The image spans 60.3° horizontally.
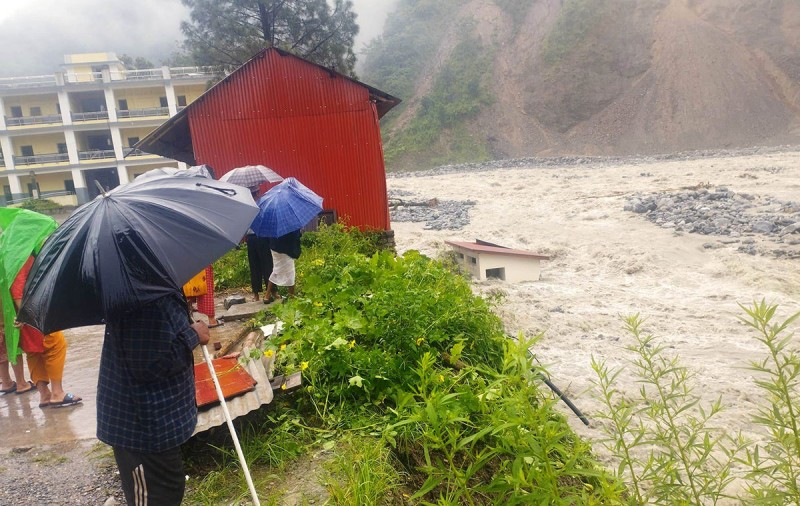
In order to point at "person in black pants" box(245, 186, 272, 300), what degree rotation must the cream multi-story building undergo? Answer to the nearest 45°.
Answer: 0° — it already faces them

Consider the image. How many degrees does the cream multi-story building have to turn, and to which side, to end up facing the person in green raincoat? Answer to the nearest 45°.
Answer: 0° — it already faces them

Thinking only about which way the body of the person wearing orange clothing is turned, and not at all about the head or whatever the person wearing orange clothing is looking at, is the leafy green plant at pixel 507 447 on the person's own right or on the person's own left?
on the person's own right

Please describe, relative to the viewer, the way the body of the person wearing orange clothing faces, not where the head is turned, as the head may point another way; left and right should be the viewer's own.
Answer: facing to the right of the viewer

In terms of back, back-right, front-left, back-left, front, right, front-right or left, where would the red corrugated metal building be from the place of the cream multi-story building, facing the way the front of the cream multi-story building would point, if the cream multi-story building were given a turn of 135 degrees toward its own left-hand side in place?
back-right

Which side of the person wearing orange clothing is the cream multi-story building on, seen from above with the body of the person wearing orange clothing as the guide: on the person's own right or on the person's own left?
on the person's own left

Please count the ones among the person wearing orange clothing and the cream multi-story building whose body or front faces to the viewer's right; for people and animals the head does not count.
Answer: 1

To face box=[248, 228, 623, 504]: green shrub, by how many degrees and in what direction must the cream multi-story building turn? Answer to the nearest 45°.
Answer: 0° — it already faces it

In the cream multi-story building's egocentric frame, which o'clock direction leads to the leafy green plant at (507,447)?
The leafy green plant is roughly at 12 o'clock from the cream multi-story building.

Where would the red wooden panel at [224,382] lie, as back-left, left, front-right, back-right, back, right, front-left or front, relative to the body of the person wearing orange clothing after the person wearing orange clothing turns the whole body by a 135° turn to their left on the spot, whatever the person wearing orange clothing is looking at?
back

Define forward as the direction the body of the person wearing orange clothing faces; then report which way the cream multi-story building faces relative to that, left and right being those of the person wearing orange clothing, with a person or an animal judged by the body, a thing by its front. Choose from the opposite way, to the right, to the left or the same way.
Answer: to the right

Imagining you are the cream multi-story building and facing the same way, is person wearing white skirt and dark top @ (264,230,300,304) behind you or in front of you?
in front

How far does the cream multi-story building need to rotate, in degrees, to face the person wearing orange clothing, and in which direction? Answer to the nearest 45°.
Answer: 0° — it already faces them

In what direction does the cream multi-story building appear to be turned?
toward the camera

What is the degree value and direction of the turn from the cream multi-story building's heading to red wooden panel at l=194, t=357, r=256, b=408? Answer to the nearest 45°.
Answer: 0° — it already faces it

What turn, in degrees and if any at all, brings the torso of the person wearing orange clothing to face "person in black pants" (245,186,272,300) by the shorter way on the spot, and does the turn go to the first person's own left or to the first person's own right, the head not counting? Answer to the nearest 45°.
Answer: approximately 45° to the first person's own left
